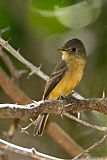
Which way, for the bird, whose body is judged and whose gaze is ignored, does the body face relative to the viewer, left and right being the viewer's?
facing the viewer and to the right of the viewer
